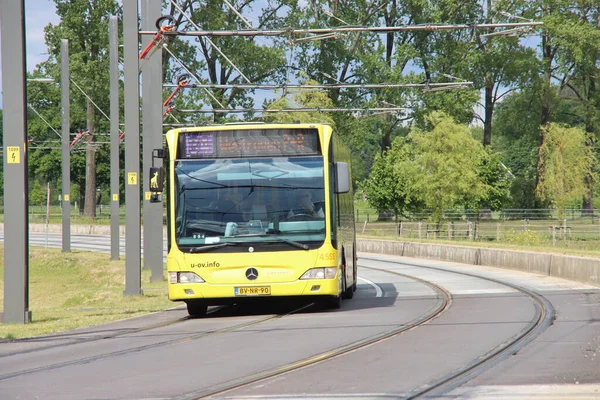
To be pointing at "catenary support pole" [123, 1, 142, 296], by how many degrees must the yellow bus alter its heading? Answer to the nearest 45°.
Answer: approximately 135° to its right

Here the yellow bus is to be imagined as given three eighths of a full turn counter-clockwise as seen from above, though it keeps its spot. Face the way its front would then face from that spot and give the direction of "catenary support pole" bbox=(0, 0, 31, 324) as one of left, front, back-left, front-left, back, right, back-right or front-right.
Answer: back-left

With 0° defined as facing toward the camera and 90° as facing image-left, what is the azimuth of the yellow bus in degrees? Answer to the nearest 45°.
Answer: approximately 0°

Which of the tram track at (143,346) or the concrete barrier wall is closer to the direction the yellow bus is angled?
the tram track

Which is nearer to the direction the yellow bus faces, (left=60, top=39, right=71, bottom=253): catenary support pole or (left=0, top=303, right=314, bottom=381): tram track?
the tram track

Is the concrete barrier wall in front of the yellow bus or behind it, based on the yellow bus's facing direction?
behind
